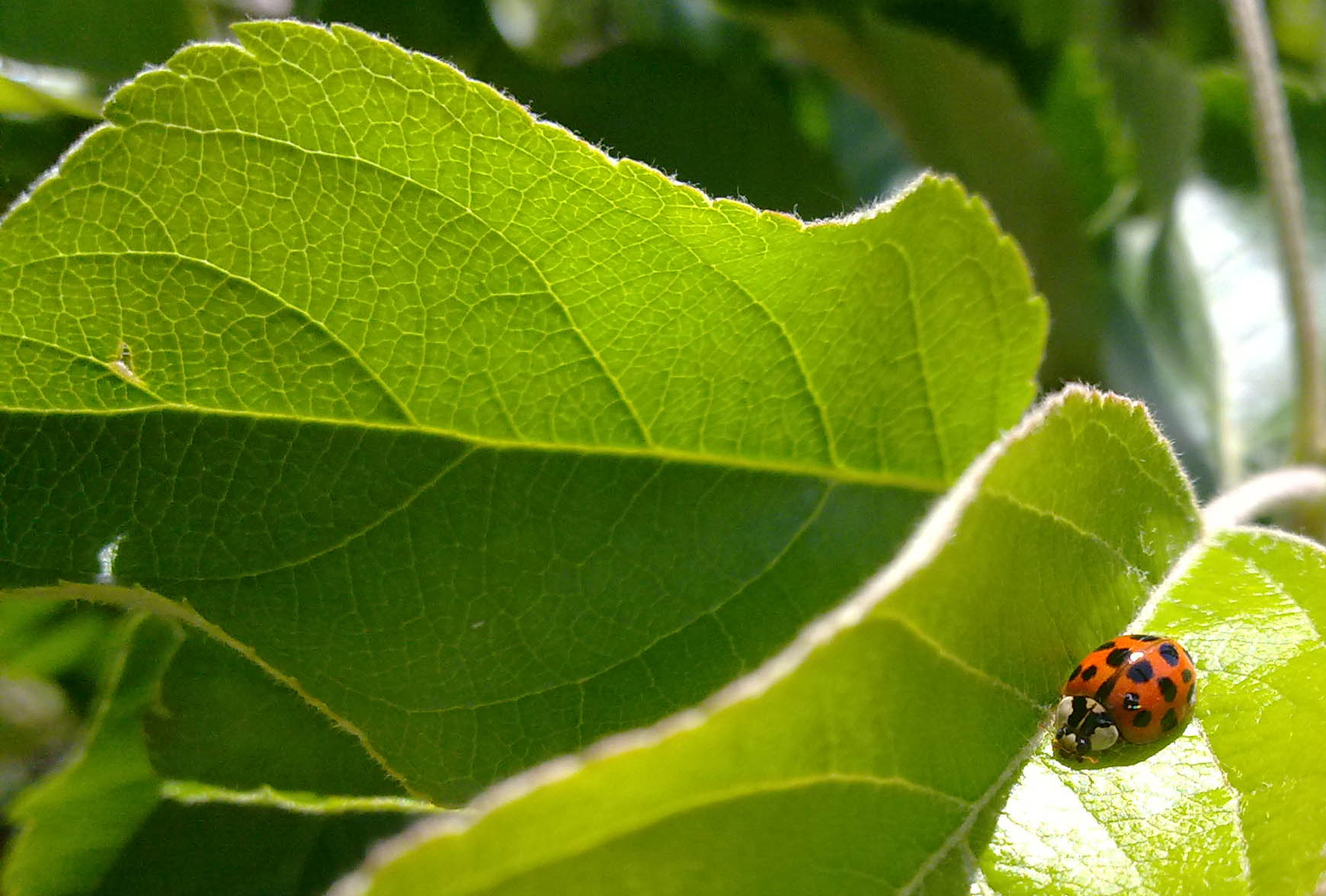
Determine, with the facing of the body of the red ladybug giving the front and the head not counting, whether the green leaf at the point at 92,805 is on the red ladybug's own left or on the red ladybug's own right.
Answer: on the red ladybug's own right
